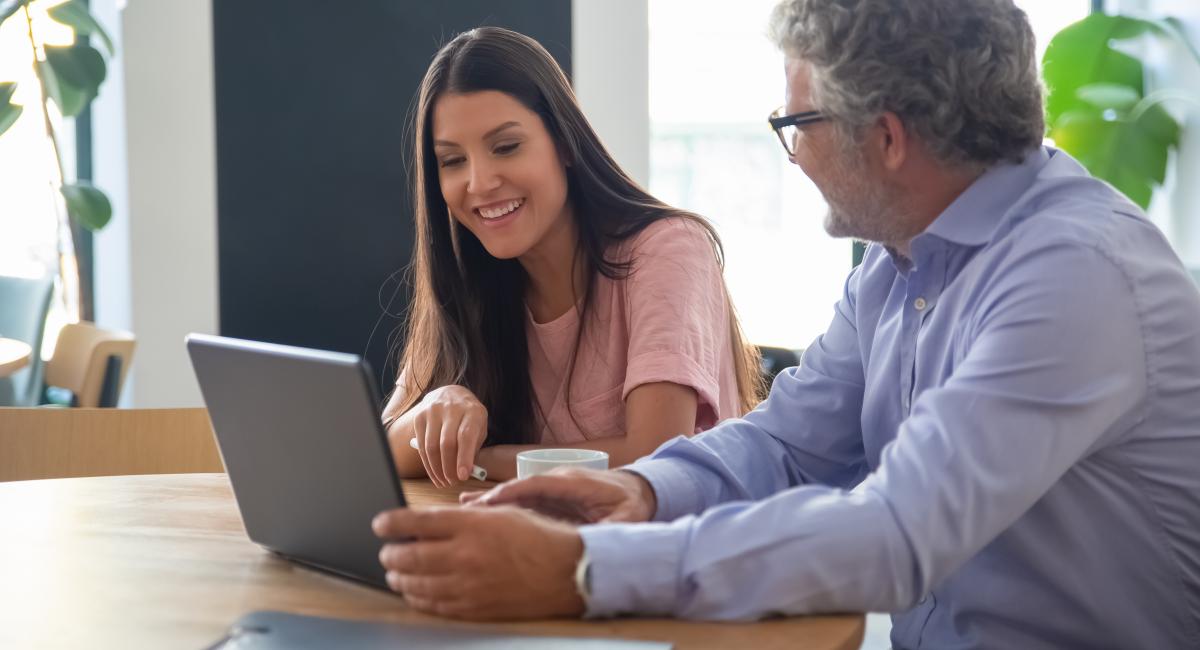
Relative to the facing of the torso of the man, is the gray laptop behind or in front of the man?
in front

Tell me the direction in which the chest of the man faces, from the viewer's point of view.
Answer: to the viewer's left

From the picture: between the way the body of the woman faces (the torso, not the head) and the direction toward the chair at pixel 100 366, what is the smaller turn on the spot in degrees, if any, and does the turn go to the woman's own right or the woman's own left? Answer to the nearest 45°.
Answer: approximately 90° to the woman's own right

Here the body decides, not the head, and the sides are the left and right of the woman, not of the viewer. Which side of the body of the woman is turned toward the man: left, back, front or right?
left

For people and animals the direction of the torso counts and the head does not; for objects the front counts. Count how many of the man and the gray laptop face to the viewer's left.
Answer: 1

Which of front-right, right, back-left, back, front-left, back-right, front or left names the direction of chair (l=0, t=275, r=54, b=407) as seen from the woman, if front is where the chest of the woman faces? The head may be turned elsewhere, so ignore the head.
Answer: right

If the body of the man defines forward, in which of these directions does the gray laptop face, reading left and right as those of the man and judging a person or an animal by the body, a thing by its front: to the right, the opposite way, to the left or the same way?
to the right

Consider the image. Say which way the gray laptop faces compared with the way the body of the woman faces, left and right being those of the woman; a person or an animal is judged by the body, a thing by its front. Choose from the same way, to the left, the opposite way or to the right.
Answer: the opposite way

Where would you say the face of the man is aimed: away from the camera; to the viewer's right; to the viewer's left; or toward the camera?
to the viewer's left

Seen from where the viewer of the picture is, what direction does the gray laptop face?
facing away from the viewer and to the right of the viewer

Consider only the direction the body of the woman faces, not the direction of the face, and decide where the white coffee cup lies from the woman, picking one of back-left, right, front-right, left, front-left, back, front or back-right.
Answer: front-left
